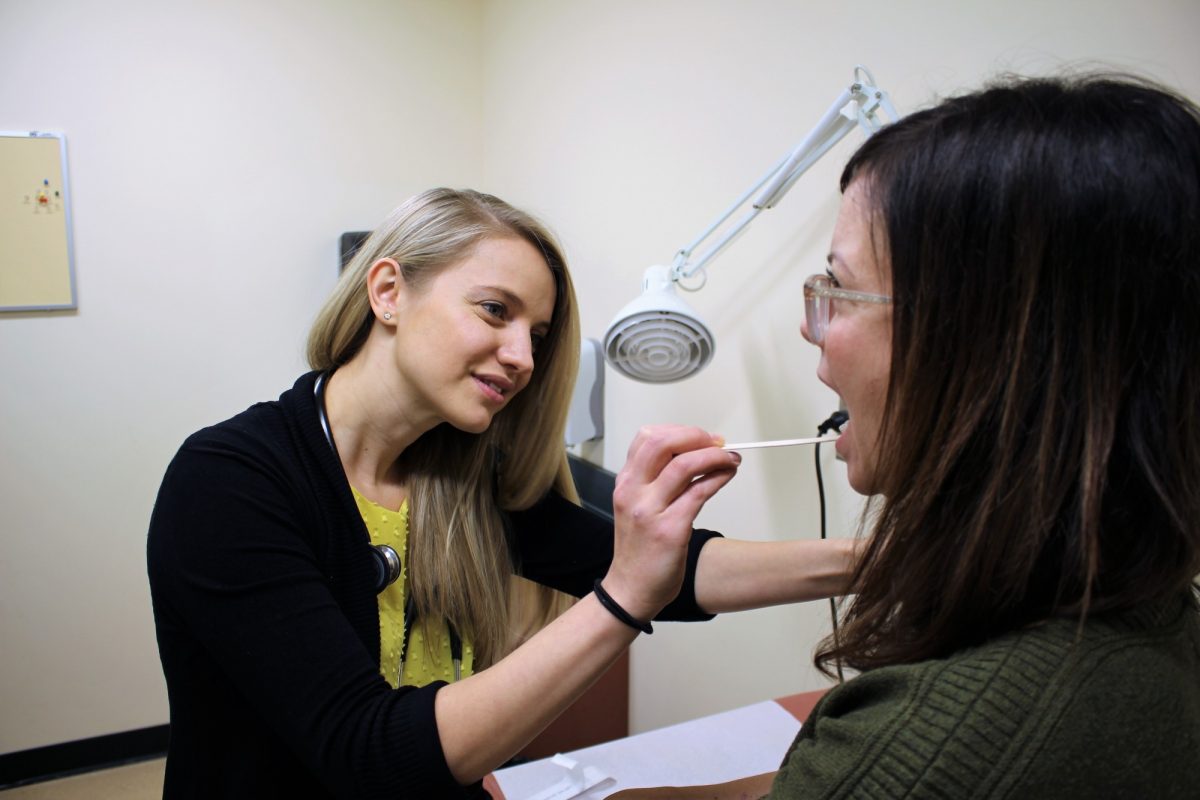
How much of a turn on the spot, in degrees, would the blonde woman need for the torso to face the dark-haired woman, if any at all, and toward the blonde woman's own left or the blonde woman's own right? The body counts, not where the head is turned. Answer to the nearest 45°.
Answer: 0° — they already face them

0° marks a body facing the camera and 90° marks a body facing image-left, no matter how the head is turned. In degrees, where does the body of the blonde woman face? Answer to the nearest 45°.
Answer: approximately 315°

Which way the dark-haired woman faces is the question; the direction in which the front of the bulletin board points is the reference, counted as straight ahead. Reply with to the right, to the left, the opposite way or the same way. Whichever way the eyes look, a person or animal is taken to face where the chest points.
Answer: the opposite way

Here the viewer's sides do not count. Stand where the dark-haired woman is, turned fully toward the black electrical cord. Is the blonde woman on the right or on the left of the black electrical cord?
left

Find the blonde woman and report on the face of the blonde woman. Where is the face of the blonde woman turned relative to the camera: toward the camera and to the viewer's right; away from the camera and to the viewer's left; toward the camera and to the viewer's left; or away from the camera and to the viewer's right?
toward the camera and to the viewer's right

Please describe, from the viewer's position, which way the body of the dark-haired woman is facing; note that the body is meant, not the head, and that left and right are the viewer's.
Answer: facing away from the viewer and to the left of the viewer

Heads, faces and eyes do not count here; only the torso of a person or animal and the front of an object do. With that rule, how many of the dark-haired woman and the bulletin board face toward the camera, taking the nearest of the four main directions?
1

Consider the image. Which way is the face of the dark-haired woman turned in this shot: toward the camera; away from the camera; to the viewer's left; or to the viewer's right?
to the viewer's left

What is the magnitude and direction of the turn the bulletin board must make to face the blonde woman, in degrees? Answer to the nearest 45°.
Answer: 0° — it already faces them

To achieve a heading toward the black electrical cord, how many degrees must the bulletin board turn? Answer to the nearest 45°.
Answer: approximately 45° to its left
